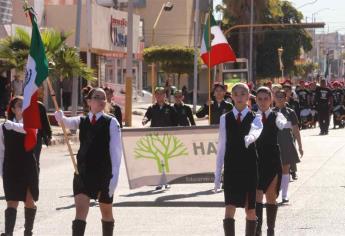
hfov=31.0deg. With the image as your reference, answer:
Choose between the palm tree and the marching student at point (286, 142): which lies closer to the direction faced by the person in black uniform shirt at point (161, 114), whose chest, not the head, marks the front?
the marching student

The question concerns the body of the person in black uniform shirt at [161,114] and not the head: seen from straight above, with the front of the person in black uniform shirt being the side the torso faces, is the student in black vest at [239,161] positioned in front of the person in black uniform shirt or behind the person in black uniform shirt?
in front

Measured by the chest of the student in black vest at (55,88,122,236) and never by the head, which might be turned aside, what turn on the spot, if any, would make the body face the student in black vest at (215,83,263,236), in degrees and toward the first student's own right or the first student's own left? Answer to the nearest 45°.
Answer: approximately 90° to the first student's own left

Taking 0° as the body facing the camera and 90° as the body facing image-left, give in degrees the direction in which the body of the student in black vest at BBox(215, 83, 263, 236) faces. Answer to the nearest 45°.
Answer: approximately 0°

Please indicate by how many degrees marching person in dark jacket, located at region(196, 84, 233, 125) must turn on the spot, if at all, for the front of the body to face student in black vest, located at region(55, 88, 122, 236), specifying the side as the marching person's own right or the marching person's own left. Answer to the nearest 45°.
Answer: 0° — they already face them

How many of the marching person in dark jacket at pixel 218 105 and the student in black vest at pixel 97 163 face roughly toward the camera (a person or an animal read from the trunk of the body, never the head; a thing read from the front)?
2
